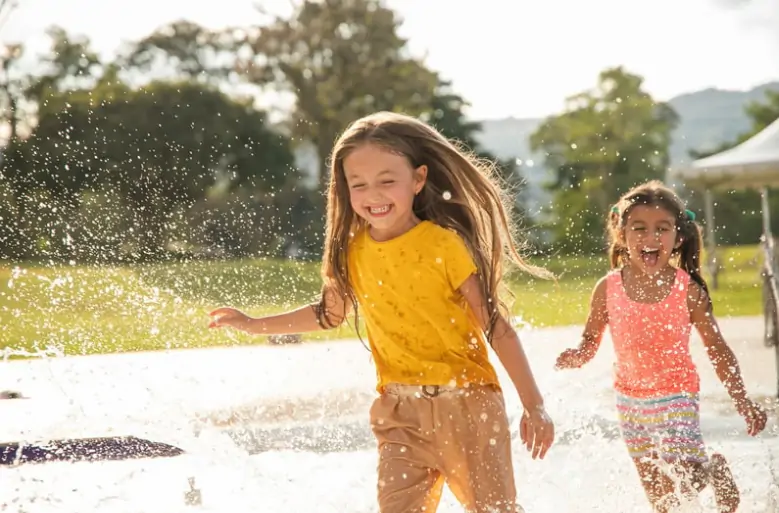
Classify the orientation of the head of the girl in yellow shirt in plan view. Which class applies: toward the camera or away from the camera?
toward the camera

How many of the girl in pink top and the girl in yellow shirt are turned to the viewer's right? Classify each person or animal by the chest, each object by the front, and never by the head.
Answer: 0

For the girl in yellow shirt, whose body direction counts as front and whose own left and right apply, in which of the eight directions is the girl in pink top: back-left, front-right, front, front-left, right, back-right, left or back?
back

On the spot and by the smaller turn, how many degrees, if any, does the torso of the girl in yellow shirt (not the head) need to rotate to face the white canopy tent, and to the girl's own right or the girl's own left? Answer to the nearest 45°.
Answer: approximately 180°

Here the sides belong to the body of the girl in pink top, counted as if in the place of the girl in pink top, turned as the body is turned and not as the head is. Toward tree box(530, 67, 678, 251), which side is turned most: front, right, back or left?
back

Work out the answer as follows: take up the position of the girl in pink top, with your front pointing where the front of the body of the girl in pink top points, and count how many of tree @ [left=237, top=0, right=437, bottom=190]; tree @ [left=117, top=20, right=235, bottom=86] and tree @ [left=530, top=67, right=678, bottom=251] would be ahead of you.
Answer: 0

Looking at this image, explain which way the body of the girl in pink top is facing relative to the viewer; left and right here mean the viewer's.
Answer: facing the viewer

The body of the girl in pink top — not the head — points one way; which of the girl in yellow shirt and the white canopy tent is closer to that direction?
the girl in yellow shirt

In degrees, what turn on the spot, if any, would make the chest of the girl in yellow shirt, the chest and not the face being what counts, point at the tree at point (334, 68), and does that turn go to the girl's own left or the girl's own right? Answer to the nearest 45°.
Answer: approximately 135° to the girl's own right

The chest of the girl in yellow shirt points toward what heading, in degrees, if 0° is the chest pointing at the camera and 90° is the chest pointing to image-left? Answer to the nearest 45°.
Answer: approximately 45°

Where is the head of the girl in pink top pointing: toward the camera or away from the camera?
toward the camera
